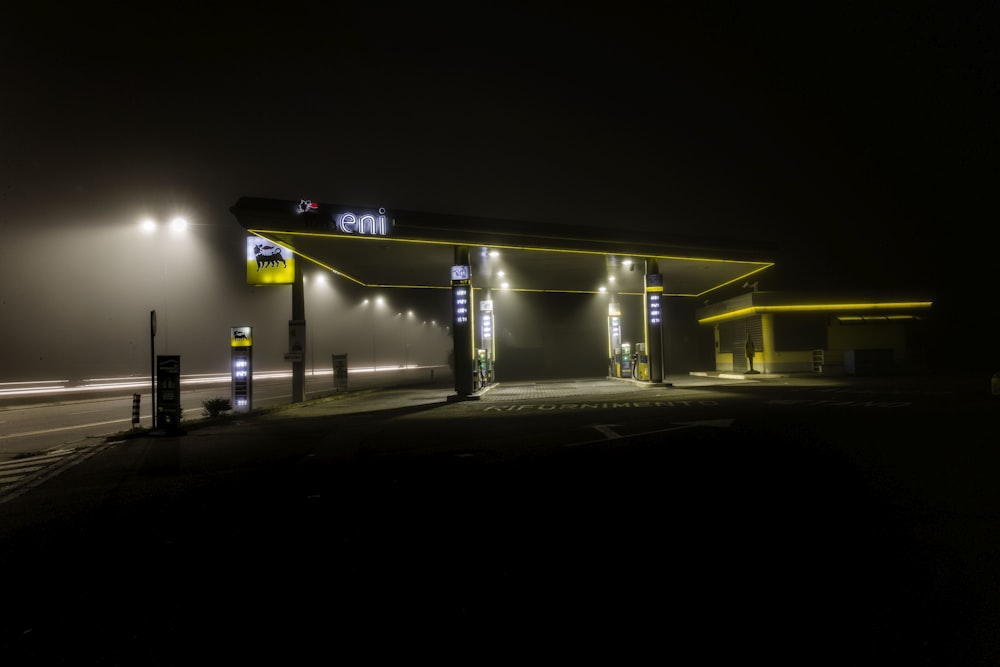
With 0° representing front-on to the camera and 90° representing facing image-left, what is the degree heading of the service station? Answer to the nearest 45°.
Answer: approximately 45°

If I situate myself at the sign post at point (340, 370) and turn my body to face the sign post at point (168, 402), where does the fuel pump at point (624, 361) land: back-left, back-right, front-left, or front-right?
back-left

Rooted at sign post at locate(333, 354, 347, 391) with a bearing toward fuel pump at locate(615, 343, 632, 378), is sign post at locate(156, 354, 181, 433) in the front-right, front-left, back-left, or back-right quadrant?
back-right

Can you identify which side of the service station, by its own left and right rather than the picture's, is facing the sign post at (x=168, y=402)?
front
